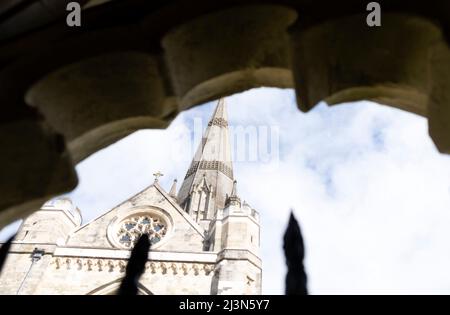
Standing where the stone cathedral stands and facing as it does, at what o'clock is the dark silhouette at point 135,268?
The dark silhouette is roughly at 12 o'clock from the stone cathedral.

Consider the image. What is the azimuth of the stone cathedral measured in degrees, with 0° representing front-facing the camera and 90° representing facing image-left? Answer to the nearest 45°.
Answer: approximately 0°
